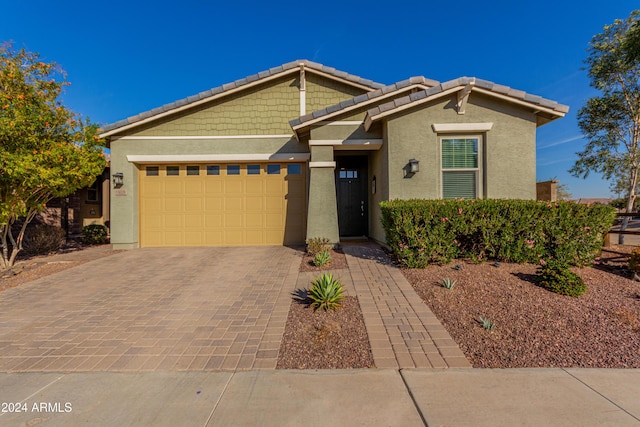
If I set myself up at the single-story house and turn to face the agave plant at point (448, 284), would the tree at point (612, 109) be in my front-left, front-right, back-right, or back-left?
front-left

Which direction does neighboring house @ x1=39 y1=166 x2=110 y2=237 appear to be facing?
toward the camera

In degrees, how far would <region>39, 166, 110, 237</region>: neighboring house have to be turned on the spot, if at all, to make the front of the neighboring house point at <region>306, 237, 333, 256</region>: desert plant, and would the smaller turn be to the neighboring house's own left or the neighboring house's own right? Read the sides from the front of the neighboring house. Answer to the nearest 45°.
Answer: approximately 45° to the neighboring house's own left

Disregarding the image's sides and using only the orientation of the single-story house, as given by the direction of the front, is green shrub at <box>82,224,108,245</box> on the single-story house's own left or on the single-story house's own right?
on the single-story house's own right

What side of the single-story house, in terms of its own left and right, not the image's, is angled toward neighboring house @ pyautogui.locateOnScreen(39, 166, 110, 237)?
right

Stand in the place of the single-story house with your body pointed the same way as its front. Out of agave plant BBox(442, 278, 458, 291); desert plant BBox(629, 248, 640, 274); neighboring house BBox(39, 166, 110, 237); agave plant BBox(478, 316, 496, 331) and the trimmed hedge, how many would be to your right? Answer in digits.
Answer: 1

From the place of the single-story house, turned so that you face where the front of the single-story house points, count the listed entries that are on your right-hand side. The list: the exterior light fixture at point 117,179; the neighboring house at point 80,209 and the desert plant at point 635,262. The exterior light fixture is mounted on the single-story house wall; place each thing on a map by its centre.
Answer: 2

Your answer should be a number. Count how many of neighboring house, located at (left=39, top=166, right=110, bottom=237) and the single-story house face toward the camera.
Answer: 2

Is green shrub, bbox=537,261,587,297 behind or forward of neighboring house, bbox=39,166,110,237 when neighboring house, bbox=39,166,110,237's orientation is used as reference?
forward

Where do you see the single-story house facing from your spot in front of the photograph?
facing the viewer
